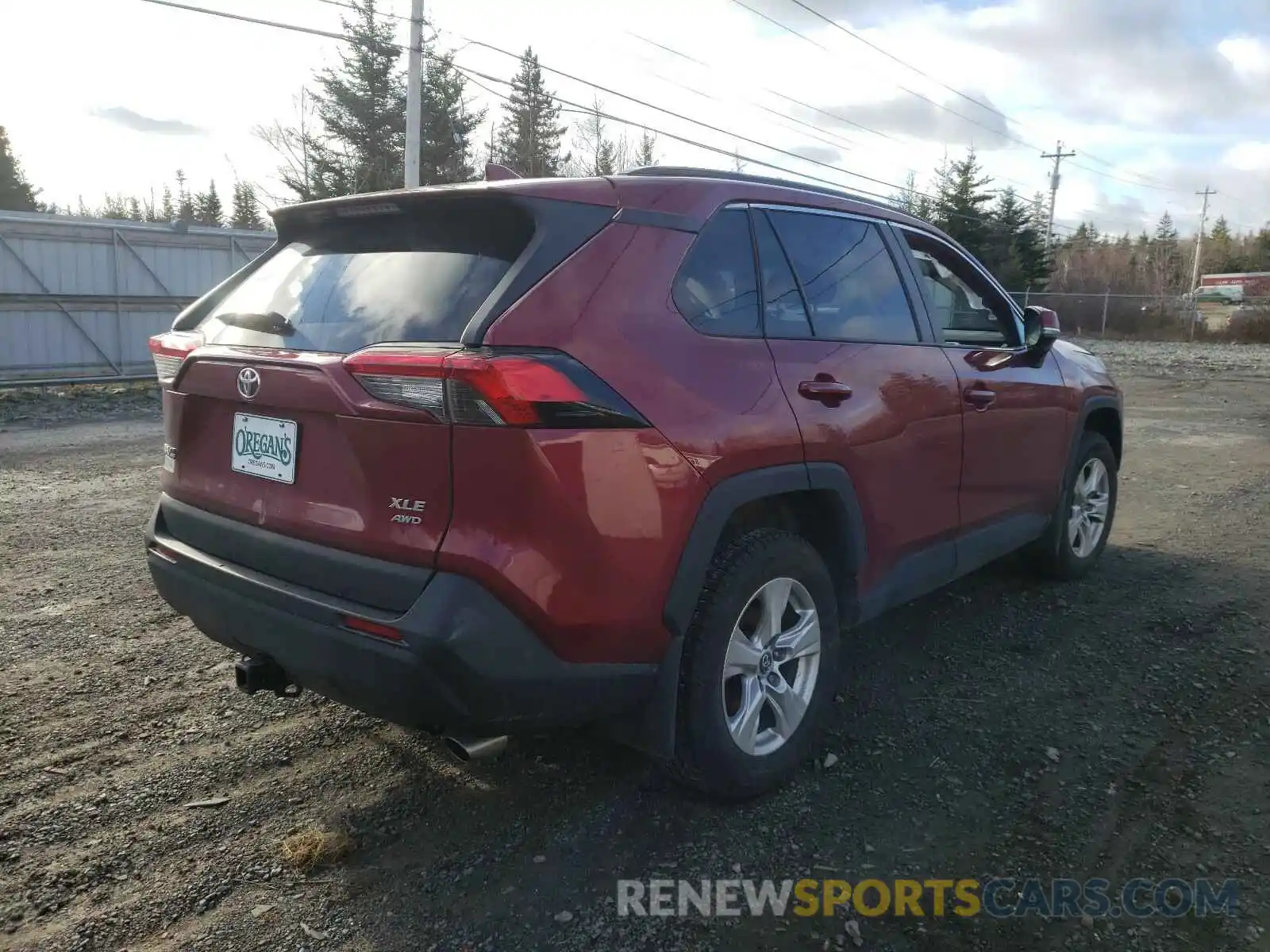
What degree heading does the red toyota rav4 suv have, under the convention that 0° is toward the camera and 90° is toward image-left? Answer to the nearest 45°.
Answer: approximately 225°

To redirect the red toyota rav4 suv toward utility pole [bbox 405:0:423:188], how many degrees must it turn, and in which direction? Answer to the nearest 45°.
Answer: approximately 45° to its left

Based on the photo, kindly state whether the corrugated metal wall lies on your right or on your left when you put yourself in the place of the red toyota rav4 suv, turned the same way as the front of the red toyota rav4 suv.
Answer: on your left

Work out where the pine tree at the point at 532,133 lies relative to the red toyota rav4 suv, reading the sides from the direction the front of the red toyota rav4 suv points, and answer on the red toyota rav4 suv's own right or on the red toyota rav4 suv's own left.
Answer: on the red toyota rav4 suv's own left

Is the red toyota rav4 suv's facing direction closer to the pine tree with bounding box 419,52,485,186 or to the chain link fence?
the chain link fence

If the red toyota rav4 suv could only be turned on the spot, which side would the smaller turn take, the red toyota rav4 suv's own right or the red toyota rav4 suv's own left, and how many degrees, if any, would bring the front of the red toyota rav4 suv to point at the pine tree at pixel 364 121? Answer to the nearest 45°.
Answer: approximately 45° to the red toyota rav4 suv's own left

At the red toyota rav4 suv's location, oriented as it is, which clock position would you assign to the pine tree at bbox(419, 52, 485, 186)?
The pine tree is roughly at 10 o'clock from the red toyota rav4 suv.
